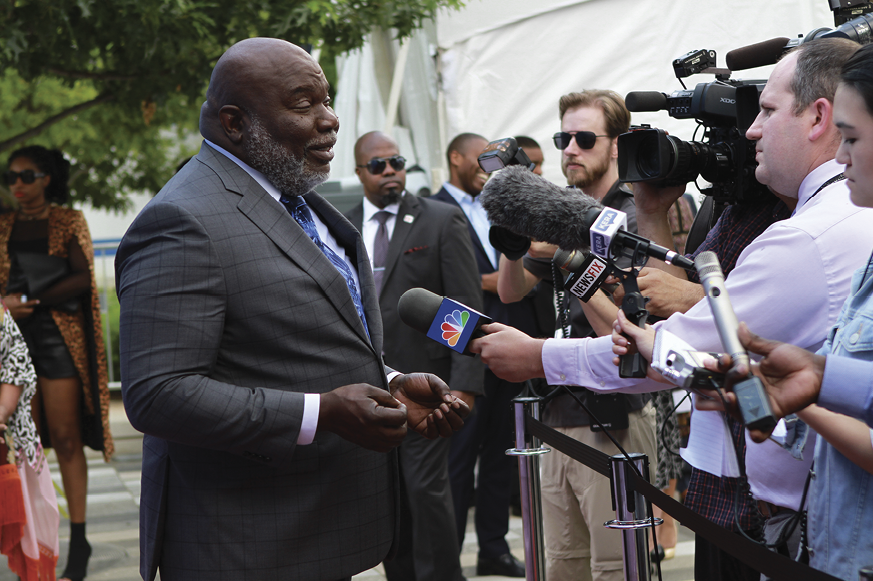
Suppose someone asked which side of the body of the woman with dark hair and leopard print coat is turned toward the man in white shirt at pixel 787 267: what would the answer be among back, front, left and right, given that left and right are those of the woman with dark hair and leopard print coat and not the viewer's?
left

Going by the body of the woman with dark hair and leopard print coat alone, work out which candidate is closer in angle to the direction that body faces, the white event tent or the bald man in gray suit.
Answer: the bald man in gray suit

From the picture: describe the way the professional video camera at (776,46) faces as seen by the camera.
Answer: facing to the left of the viewer

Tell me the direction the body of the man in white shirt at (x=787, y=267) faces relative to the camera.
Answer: to the viewer's left

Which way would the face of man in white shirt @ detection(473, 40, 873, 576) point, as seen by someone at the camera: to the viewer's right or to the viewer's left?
to the viewer's left

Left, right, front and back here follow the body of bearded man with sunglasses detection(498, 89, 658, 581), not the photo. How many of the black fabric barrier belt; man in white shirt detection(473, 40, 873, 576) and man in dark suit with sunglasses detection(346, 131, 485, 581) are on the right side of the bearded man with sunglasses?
1

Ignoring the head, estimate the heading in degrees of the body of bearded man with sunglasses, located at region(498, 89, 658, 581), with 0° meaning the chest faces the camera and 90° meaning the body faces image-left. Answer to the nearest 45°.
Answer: approximately 45°

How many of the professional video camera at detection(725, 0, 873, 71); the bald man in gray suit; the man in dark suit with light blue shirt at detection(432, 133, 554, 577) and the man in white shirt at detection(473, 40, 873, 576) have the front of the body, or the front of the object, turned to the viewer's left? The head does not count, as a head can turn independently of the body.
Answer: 2

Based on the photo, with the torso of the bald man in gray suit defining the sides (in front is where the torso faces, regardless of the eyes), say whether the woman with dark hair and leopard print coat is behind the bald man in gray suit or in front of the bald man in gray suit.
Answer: behind

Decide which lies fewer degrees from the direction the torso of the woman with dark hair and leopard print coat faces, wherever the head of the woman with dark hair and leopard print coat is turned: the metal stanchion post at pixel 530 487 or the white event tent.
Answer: the metal stanchion post
